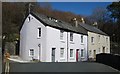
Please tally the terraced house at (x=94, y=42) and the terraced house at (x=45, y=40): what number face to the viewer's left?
0

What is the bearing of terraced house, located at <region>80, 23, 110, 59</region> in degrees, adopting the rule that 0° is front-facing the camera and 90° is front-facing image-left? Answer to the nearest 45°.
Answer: approximately 315°

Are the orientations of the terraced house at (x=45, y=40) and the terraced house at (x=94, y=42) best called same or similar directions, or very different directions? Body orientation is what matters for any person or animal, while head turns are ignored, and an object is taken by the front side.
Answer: same or similar directions

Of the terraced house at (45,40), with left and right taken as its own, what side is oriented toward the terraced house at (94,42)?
left

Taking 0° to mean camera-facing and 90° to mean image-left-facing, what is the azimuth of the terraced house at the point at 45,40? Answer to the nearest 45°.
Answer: approximately 315°

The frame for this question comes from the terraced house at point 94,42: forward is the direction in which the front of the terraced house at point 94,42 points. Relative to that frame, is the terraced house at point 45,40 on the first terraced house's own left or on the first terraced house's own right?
on the first terraced house's own right
